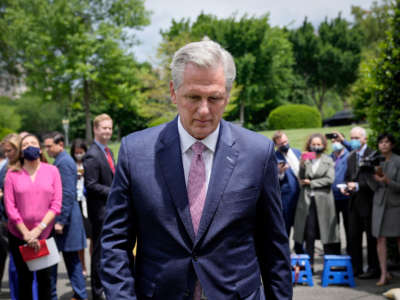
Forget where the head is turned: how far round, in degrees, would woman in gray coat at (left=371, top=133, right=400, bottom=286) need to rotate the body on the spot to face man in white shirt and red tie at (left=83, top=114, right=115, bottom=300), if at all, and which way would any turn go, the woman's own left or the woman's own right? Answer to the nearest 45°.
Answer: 0° — they already face them

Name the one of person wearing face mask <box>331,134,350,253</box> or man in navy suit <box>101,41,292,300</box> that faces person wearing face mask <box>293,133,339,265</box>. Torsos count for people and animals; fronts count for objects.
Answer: person wearing face mask <box>331,134,350,253</box>

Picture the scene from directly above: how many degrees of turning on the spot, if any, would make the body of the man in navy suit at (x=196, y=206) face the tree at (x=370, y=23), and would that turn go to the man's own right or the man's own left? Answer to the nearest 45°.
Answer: approximately 135° to the man's own left

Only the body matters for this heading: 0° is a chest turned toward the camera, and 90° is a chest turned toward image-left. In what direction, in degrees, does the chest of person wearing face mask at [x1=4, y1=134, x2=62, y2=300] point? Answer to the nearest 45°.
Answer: approximately 0°

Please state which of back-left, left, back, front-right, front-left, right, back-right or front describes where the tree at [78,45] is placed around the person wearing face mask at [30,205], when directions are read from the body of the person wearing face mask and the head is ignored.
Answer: back

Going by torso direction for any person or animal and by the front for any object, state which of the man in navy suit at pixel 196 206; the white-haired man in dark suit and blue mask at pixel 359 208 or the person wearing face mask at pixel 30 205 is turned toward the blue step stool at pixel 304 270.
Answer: the white-haired man in dark suit and blue mask

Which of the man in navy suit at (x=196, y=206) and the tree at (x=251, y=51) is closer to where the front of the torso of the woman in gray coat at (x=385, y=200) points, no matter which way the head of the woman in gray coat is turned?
the man in navy suit

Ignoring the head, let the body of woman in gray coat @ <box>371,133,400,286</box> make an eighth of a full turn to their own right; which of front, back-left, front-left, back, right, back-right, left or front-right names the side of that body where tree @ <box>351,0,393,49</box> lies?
right

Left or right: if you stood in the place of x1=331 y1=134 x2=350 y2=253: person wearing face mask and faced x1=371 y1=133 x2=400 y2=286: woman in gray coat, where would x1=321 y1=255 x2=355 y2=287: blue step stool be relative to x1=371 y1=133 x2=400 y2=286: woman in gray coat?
right

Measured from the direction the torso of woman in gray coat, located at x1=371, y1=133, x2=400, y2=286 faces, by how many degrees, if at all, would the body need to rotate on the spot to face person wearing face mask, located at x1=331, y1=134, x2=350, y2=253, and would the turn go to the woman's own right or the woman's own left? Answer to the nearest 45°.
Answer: approximately 90° to the woman's own right

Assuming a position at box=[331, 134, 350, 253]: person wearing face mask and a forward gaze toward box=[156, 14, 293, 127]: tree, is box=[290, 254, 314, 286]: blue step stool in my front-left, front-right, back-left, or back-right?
back-left

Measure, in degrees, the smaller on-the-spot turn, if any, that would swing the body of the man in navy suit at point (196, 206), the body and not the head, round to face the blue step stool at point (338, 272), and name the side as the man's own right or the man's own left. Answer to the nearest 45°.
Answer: approximately 135° to the man's own left

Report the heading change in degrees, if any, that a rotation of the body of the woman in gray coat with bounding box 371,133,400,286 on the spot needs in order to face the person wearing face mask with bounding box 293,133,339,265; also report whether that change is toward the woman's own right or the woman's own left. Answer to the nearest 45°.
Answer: approximately 45° to the woman's own right

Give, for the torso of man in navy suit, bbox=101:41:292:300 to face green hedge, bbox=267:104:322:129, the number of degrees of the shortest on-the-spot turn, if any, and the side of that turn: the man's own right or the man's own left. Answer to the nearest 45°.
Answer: approximately 180°

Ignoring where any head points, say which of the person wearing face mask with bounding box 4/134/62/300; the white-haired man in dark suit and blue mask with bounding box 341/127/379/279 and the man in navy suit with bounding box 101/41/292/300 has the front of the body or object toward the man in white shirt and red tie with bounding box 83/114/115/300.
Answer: the white-haired man in dark suit and blue mask
